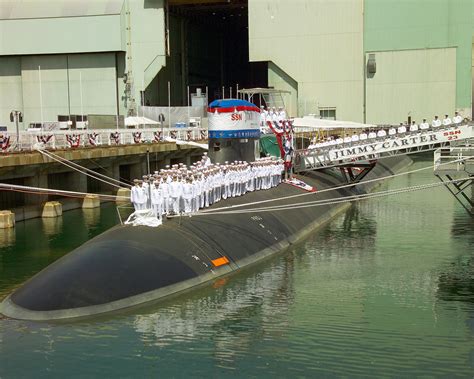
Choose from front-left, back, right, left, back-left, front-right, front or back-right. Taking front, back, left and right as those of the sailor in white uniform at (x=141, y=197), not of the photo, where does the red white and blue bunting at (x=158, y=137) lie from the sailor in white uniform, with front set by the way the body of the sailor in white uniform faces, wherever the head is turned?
back

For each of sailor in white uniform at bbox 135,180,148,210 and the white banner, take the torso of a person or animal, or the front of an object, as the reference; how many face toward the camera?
2

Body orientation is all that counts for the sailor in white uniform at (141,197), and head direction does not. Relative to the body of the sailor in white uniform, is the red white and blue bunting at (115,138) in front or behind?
behind

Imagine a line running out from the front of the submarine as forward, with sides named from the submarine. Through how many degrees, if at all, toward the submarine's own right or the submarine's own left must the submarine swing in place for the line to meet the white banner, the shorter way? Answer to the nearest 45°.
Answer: approximately 180°

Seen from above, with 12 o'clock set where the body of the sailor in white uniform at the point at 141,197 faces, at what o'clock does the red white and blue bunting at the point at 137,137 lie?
The red white and blue bunting is roughly at 6 o'clock from the sailor in white uniform.

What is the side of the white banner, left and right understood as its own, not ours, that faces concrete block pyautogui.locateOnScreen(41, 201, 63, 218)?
right

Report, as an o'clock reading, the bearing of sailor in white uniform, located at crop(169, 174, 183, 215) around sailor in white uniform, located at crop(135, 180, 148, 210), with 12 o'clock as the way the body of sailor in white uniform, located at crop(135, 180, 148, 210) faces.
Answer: sailor in white uniform, located at crop(169, 174, 183, 215) is roughly at 8 o'clock from sailor in white uniform, located at crop(135, 180, 148, 210).

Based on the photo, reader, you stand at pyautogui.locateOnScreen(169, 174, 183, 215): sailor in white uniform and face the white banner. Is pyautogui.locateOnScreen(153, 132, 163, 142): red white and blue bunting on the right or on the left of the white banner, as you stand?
left

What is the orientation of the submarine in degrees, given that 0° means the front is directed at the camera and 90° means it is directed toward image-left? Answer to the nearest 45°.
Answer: approximately 45°

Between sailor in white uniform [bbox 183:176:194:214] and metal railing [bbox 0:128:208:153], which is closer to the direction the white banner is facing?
the sailor in white uniform

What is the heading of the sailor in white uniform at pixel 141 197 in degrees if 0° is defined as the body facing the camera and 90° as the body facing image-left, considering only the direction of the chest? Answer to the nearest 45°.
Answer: approximately 0°
